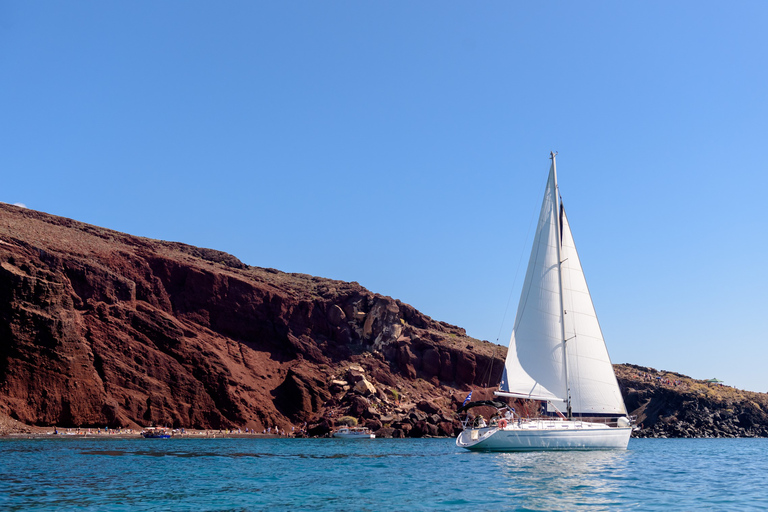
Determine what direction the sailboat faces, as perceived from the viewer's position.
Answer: facing to the right of the viewer
